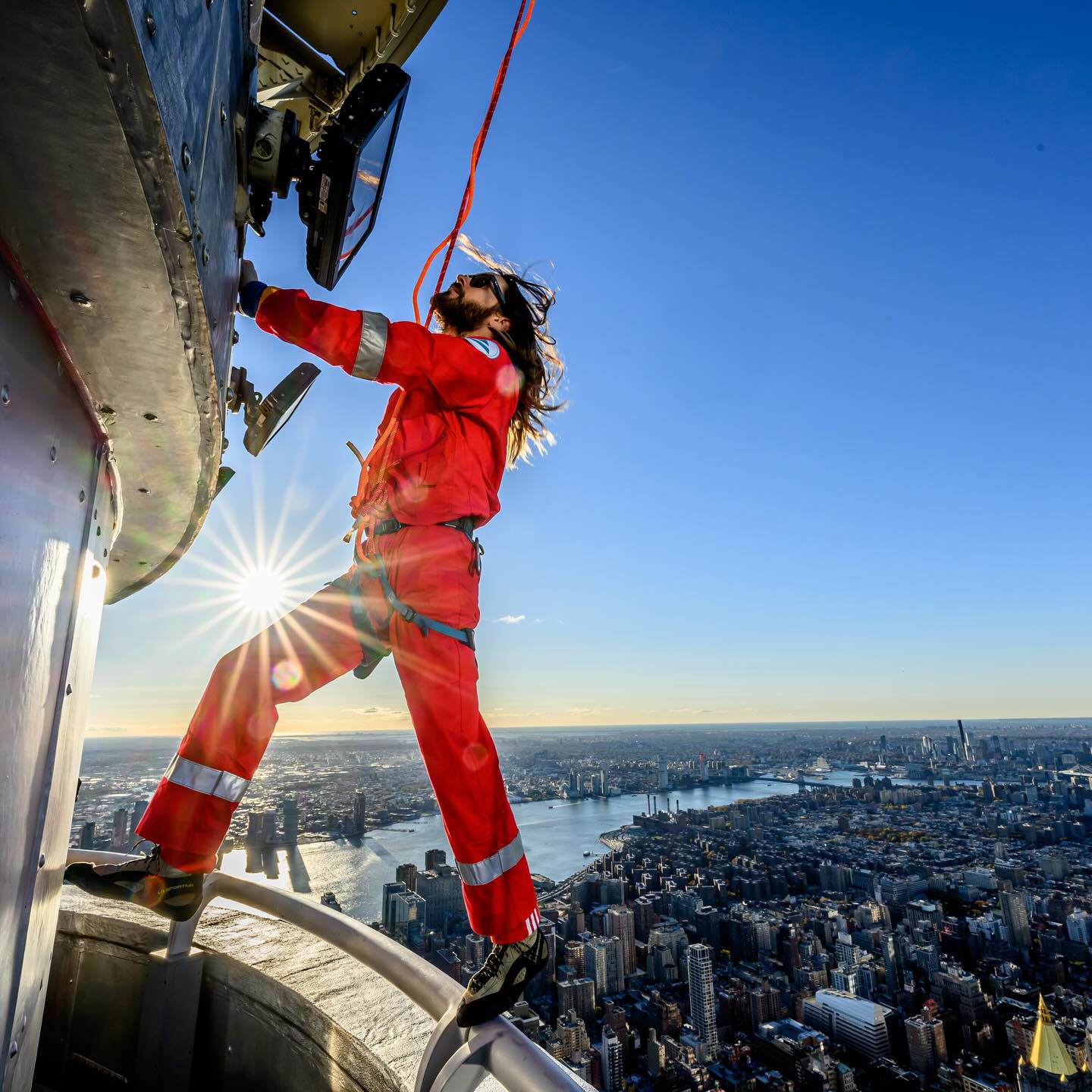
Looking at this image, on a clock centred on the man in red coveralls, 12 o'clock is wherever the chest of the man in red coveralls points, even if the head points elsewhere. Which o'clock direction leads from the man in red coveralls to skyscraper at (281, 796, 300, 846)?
The skyscraper is roughly at 3 o'clock from the man in red coveralls.

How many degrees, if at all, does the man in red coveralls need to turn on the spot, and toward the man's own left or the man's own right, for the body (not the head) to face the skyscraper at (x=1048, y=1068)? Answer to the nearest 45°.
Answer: approximately 135° to the man's own right

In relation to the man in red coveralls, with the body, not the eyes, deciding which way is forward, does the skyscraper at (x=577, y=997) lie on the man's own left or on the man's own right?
on the man's own right

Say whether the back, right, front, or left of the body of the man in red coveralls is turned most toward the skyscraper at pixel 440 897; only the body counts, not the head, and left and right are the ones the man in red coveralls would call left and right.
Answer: right

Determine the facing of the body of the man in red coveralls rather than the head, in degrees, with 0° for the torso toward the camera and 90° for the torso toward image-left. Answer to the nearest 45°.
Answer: approximately 90°

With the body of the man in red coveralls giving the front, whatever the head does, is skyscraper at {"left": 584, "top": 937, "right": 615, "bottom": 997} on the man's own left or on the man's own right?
on the man's own right

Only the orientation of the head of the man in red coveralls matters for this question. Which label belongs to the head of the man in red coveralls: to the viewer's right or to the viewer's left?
to the viewer's left

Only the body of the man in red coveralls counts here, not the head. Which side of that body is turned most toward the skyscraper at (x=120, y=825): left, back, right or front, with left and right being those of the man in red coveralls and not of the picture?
right
